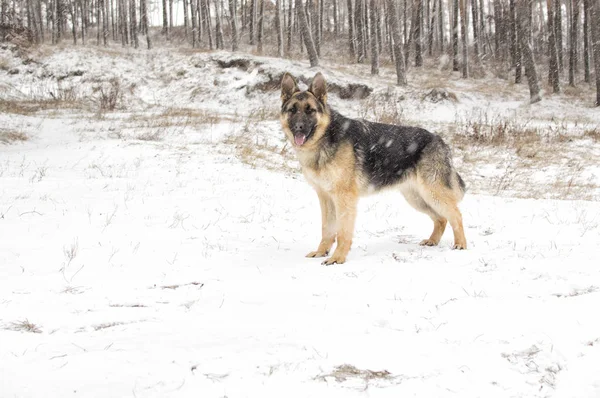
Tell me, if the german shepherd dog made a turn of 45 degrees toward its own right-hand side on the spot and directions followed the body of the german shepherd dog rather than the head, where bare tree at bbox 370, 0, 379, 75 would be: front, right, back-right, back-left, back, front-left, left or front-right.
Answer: right

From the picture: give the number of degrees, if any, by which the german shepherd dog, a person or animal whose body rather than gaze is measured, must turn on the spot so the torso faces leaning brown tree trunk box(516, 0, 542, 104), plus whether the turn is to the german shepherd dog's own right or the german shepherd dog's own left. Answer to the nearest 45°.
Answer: approximately 135° to the german shepherd dog's own right

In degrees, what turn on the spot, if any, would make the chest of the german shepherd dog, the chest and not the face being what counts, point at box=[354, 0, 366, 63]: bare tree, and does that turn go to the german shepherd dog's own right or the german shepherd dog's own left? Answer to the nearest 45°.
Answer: approximately 135° to the german shepherd dog's own right

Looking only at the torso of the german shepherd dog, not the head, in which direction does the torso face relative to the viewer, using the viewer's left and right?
facing the viewer and to the left of the viewer
